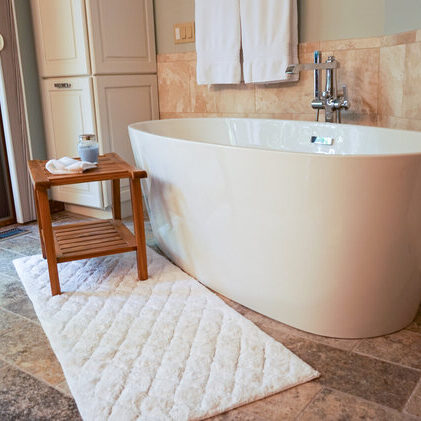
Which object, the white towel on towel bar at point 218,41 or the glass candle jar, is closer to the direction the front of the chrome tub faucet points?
the glass candle jar

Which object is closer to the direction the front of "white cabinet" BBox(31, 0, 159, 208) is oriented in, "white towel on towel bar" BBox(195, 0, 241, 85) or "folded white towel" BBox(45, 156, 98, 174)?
the folded white towel

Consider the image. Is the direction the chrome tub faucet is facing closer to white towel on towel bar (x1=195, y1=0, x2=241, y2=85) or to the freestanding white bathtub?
the freestanding white bathtub

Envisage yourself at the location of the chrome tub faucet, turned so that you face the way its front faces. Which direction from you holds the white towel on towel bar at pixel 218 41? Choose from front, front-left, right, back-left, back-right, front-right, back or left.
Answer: right

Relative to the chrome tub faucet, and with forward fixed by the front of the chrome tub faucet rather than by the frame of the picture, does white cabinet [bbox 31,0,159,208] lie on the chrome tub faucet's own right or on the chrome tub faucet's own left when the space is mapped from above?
on the chrome tub faucet's own right

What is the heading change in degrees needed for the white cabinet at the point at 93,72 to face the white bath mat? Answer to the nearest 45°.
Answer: approximately 45° to its left

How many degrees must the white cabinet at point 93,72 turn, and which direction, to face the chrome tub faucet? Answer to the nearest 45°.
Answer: approximately 90° to its left

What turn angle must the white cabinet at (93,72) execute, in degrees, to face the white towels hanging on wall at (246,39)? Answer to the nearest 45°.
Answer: approximately 90° to its left

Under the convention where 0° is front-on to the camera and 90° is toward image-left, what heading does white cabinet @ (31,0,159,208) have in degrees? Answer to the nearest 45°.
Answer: approximately 45°

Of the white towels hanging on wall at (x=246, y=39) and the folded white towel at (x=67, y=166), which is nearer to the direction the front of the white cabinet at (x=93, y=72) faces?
the folded white towel
